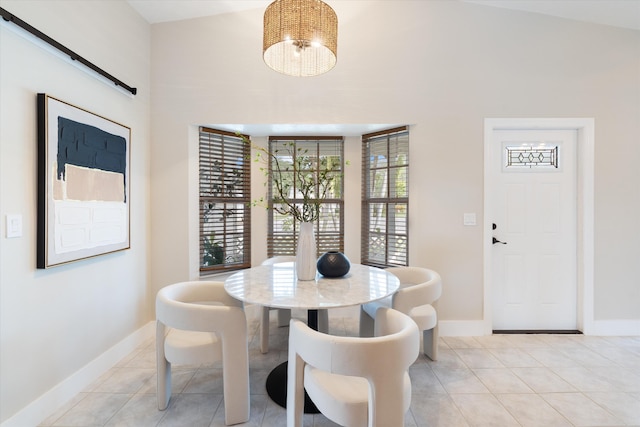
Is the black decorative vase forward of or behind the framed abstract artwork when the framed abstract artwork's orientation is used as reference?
forward

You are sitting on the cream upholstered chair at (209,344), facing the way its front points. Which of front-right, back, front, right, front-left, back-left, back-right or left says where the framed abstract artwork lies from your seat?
left

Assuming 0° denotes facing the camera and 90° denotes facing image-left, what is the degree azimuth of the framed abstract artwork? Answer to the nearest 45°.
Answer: approximately 315°

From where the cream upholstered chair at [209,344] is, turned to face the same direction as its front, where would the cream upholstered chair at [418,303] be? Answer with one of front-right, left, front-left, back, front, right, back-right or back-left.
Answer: front-right

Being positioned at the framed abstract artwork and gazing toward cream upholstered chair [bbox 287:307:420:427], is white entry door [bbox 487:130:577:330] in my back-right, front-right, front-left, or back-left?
front-left

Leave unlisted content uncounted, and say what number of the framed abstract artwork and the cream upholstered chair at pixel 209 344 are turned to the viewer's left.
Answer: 0

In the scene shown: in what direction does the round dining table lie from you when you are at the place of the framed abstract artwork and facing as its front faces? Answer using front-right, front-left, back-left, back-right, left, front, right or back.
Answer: front

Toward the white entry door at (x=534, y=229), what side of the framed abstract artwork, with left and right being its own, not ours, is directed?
front

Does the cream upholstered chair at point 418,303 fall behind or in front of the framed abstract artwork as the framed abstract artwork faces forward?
in front

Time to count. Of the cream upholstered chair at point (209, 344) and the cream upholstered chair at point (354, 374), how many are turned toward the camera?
0

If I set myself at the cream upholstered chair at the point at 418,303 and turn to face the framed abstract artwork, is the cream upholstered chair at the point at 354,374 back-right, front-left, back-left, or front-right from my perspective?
front-left

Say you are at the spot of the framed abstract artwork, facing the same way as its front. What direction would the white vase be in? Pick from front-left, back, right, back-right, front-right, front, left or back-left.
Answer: front

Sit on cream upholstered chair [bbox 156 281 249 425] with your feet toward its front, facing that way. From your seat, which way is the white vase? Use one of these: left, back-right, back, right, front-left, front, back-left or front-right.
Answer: front-right

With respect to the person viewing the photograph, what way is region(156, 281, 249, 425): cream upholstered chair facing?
facing away from the viewer and to the right of the viewer

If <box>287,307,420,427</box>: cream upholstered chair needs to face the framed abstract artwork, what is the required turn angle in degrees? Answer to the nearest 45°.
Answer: approximately 45° to its left

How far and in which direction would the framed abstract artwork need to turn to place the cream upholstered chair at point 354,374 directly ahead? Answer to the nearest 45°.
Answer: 0° — it already faces it

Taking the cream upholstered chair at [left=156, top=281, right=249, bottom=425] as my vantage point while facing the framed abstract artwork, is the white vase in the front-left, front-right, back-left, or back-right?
back-right

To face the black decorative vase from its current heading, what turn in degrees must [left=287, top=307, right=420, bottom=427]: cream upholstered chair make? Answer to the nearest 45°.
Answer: approximately 45° to its right
